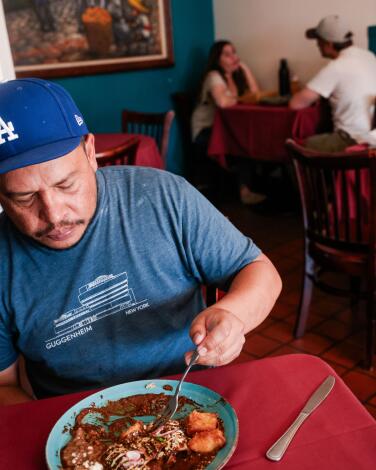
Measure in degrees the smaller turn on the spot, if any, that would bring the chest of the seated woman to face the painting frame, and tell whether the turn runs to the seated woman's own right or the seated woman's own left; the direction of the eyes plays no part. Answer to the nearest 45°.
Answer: approximately 180°

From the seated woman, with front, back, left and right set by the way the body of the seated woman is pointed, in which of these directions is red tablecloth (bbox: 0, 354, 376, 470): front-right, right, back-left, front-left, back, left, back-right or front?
right

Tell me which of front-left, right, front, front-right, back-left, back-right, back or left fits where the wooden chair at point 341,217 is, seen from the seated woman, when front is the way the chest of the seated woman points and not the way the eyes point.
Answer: right

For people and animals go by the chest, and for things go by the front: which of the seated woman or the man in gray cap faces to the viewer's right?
the seated woman

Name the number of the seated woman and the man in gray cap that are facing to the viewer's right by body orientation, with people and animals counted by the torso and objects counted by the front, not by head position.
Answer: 1

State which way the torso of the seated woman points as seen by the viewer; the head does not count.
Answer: to the viewer's right

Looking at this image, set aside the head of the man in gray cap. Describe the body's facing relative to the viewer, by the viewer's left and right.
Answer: facing away from the viewer and to the left of the viewer

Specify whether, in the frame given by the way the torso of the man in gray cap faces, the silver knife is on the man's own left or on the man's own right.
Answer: on the man's own left

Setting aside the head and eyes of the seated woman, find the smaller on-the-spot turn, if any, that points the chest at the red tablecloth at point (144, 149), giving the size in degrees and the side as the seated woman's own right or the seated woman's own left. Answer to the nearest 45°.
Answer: approximately 90° to the seated woman's own right

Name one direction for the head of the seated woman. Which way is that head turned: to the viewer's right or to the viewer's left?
to the viewer's right

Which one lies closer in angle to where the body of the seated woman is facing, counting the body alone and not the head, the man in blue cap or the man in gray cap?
the man in gray cap
